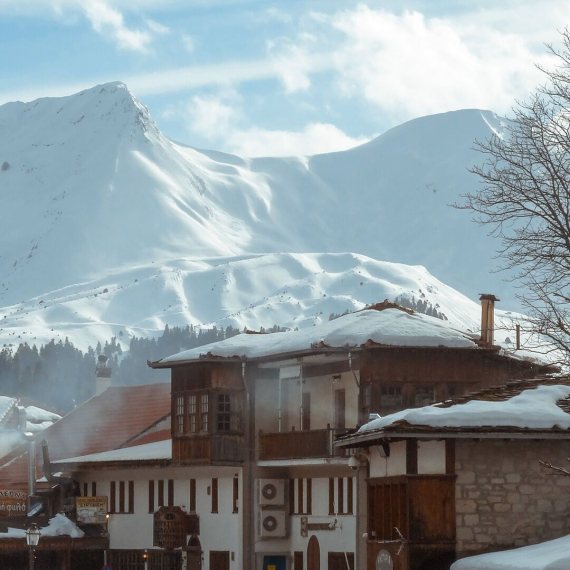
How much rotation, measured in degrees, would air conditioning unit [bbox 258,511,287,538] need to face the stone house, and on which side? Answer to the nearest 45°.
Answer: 0° — it already faces it

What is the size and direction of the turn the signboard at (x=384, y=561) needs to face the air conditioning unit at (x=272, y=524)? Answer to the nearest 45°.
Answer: approximately 90° to its right

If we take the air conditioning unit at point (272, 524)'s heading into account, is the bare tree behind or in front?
in front

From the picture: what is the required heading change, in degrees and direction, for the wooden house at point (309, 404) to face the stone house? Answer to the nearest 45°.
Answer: approximately 90° to its left

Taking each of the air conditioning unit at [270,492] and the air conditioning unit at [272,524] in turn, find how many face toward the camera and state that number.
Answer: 2

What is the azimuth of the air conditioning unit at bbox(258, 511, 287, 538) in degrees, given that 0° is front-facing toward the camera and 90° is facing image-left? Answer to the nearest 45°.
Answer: approximately 0°

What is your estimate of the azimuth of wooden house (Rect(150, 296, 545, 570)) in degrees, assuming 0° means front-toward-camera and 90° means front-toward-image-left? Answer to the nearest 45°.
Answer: approximately 0°
